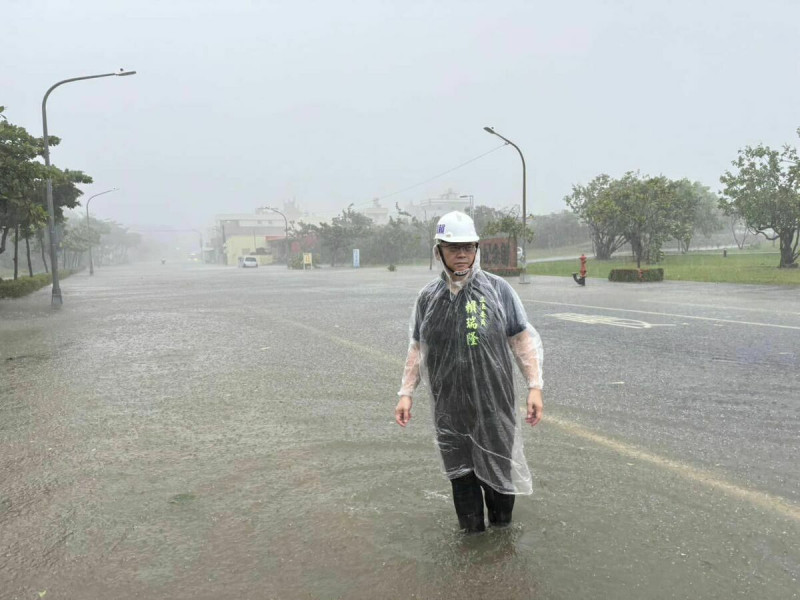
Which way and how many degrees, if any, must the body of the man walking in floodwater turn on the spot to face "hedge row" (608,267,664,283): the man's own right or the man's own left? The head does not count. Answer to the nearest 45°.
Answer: approximately 180°

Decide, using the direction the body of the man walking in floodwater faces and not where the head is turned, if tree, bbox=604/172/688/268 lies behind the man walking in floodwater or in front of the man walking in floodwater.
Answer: behind

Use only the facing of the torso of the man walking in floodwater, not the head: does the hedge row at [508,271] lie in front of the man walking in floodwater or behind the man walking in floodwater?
behind

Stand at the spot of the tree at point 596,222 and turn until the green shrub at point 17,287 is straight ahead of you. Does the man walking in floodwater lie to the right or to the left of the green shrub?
left

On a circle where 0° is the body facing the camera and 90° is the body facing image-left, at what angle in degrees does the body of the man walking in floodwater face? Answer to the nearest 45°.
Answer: approximately 0°

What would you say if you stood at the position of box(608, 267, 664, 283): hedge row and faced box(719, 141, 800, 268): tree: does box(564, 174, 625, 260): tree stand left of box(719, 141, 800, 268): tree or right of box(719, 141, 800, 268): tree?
left

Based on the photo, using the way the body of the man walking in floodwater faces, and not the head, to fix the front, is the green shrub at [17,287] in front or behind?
behind

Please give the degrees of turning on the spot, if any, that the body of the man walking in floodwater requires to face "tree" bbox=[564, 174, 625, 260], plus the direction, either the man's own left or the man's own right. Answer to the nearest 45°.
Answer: approximately 180°

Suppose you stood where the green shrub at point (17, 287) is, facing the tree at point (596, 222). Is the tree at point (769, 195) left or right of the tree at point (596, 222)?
right

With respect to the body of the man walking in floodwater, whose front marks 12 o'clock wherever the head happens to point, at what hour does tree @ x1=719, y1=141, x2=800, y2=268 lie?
The tree is roughly at 7 o'clock from the man walking in floodwater.

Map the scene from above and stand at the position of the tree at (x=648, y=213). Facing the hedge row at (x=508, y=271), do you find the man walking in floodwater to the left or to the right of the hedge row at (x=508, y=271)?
left
